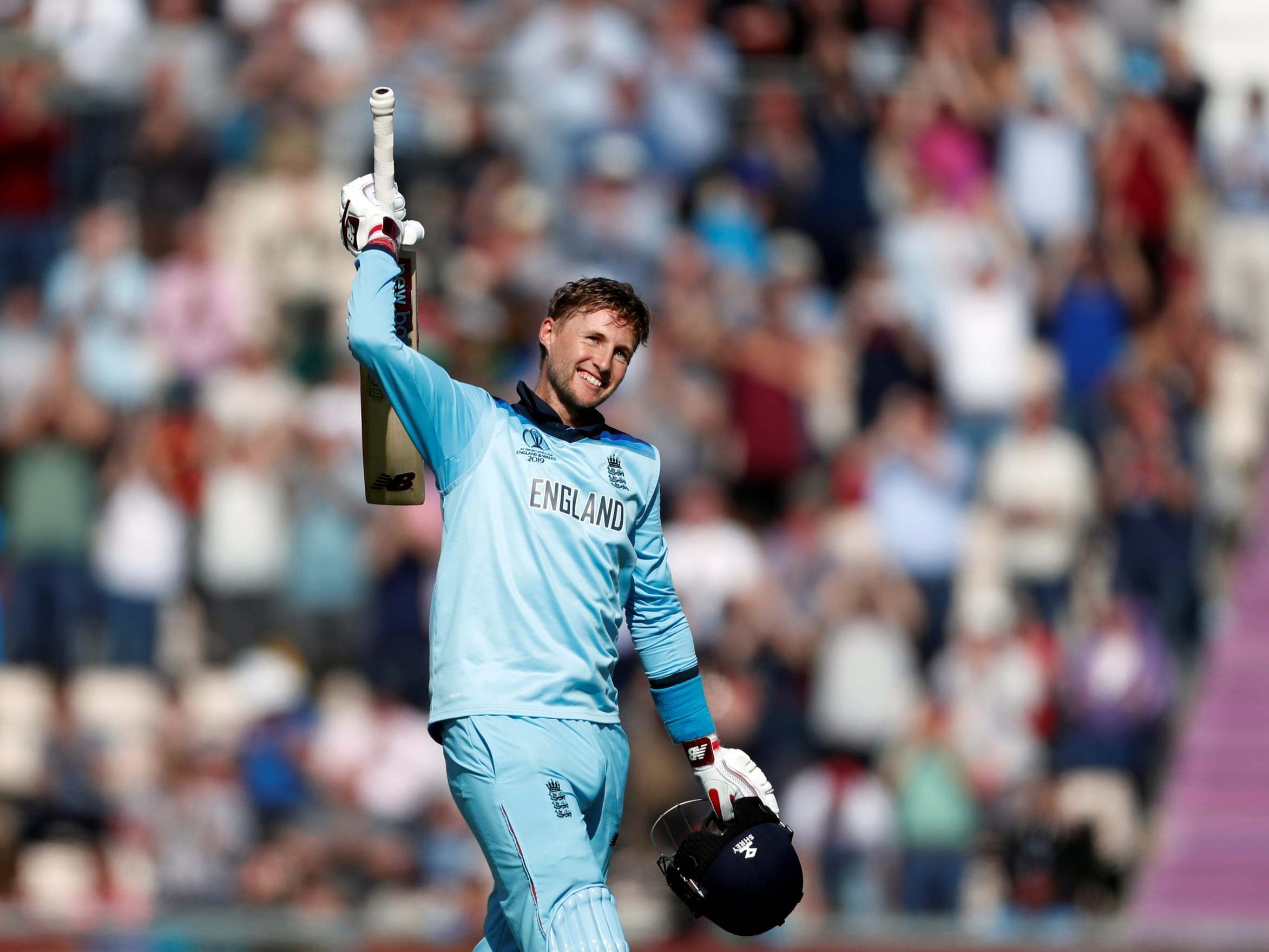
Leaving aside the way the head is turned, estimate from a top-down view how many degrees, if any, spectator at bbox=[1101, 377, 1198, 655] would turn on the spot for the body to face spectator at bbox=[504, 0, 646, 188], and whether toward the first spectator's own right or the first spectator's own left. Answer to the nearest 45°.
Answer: approximately 90° to the first spectator's own right

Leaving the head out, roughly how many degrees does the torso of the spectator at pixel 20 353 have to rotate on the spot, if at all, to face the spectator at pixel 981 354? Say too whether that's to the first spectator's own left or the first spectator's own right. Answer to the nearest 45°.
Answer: approximately 90° to the first spectator's own left

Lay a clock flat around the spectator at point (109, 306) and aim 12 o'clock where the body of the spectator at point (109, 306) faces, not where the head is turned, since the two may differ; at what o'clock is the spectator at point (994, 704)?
the spectator at point (994, 704) is roughly at 10 o'clock from the spectator at point (109, 306).

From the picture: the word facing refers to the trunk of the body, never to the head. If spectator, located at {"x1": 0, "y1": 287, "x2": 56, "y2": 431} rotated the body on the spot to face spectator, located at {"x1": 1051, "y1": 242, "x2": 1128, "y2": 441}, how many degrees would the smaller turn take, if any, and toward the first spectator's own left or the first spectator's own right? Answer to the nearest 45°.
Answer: approximately 90° to the first spectator's own left

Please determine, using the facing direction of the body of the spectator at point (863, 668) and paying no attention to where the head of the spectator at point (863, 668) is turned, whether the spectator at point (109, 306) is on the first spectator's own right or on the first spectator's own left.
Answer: on the first spectator's own right
